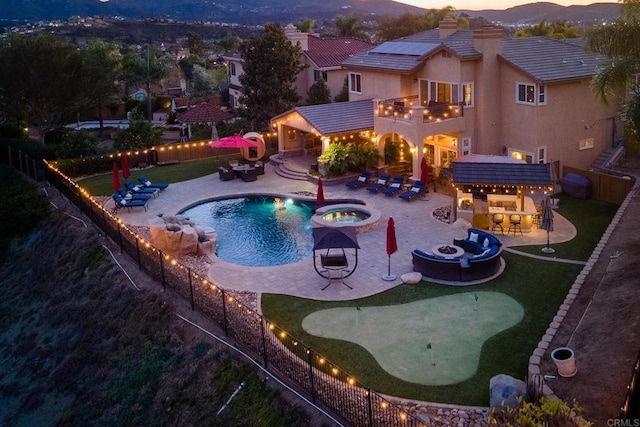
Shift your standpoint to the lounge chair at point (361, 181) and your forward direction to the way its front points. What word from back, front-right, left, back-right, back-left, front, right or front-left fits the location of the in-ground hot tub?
front-left

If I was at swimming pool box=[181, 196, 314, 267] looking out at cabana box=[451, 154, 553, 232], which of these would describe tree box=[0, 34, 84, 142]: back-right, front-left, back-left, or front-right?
back-left

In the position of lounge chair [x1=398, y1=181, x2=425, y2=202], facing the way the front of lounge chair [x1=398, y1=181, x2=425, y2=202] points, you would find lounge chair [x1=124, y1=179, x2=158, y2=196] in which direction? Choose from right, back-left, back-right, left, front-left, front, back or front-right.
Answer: front-right

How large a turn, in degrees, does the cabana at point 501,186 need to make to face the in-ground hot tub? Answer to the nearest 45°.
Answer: approximately 90° to its right

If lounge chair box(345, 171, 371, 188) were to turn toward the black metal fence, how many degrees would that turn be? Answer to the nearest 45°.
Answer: approximately 45° to its left

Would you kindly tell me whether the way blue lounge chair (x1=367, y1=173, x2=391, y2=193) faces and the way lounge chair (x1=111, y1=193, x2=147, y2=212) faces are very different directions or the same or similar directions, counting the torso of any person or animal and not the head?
very different directions

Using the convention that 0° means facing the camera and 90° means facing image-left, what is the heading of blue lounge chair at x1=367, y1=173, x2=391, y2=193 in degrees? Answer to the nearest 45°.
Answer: approximately 45°

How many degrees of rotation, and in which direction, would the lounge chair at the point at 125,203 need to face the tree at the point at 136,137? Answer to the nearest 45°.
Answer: approximately 90° to its left

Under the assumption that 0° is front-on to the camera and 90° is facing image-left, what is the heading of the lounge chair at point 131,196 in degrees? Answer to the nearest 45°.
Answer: approximately 270°

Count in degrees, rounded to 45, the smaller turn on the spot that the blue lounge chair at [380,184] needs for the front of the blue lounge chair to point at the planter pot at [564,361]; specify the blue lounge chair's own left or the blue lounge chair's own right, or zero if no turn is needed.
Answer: approximately 45° to the blue lounge chair's own left
